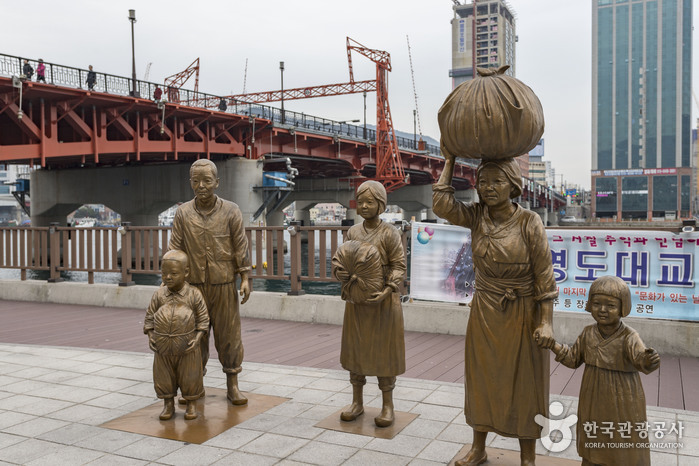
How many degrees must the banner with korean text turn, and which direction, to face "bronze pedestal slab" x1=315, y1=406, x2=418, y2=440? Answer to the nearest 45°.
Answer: approximately 45° to its right

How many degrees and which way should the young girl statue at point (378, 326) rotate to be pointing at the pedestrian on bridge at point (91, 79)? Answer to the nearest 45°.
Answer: approximately 90° to its right

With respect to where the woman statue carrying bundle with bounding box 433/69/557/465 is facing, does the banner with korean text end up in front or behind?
behind

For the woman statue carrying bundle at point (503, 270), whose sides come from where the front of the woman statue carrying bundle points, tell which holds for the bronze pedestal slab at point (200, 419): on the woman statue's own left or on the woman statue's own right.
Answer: on the woman statue's own right

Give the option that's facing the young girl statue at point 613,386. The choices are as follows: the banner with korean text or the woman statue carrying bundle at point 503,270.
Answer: the banner with korean text

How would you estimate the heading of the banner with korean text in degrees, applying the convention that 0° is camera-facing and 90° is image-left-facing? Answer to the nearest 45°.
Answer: approximately 0°

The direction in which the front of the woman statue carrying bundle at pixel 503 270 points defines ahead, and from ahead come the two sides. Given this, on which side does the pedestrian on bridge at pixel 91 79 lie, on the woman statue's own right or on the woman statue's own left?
on the woman statue's own right

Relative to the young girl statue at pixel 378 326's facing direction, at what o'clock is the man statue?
The man statue is roughly at 2 o'clock from the young girl statue.

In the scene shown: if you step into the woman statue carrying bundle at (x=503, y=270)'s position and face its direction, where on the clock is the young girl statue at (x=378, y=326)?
The young girl statue is roughly at 3 o'clock from the woman statue carrying bundle.

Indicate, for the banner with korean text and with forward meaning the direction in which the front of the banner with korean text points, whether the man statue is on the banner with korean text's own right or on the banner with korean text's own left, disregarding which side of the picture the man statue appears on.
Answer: on the banner with korean text's own right
